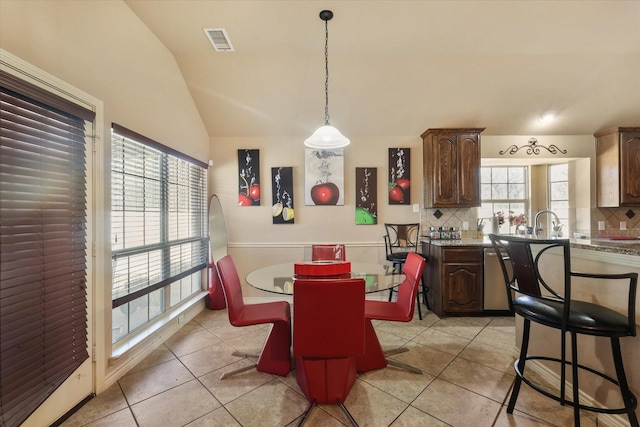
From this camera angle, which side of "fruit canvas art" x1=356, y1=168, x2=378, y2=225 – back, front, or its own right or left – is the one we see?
front

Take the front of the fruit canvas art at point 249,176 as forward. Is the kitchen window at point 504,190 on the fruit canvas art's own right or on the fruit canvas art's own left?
on the fruit canvas art's own left

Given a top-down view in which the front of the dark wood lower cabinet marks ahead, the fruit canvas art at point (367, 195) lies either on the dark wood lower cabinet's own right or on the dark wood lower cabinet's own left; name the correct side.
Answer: on the dark wood lower cabinet's own right

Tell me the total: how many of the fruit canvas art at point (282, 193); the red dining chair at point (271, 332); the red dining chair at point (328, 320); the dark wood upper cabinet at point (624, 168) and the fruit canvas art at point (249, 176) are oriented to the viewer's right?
1

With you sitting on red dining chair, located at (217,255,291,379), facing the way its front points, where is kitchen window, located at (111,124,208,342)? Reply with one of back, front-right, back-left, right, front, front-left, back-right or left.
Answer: back-left

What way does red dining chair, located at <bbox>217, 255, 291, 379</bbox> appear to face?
to the viewer's right

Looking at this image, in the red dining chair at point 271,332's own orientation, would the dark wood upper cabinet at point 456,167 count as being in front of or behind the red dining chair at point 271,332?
in front

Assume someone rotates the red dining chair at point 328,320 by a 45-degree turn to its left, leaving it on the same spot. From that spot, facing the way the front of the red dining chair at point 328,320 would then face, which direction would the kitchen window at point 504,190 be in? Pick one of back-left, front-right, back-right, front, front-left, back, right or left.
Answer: right

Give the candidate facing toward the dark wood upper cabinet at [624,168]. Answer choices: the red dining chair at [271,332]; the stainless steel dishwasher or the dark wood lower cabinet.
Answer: the red dining chair

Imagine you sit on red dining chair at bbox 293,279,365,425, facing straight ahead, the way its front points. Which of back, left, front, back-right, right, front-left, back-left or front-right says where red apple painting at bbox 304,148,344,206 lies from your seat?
front

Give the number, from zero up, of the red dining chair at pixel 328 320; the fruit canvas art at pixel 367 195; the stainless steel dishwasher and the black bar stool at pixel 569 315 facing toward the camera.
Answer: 2

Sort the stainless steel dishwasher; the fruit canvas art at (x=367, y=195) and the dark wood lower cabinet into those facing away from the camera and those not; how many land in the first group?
0

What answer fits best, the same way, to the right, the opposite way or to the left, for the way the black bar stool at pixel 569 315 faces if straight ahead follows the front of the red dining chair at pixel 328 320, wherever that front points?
to the right

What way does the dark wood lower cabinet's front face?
toward the camera

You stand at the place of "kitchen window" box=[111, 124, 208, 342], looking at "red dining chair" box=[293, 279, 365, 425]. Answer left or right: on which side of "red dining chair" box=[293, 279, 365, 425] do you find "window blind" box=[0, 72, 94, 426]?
right

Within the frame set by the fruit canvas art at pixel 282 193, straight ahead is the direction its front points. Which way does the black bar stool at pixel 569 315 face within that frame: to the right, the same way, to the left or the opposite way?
to the left

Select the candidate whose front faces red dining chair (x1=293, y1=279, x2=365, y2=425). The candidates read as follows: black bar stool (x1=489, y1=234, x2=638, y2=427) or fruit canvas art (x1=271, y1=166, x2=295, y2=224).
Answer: the fruit canvas art

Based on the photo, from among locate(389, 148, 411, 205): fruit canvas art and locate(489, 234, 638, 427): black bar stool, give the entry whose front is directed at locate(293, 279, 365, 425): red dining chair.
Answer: the fruit canvas art

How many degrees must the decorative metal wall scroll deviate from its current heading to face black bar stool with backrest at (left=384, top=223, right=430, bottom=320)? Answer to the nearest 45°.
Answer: approximately 45° to its right

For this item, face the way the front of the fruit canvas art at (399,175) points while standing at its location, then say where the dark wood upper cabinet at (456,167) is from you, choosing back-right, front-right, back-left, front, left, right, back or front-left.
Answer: left
